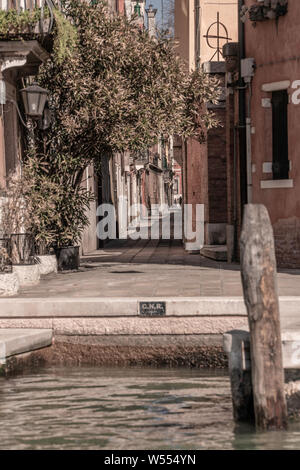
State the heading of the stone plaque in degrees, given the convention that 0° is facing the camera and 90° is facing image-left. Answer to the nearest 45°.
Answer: approximately 0°

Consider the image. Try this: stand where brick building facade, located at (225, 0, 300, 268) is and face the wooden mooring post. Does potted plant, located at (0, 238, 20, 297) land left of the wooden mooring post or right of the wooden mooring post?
right

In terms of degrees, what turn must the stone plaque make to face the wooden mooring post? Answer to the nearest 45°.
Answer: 0° — it already faces it

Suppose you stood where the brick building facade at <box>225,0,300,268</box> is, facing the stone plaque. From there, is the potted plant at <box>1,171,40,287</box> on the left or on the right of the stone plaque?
right

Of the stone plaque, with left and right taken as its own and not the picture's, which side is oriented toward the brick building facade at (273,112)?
back

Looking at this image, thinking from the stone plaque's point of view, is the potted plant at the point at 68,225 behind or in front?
behind

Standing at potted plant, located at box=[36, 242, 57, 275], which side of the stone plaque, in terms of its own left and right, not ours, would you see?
back

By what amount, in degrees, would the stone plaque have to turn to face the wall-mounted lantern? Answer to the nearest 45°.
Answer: approximately 135° to its right

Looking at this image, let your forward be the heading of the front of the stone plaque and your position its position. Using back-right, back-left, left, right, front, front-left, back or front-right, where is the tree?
back

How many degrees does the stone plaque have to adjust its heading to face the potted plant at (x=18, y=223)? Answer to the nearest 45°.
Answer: approximately 135° to its right
